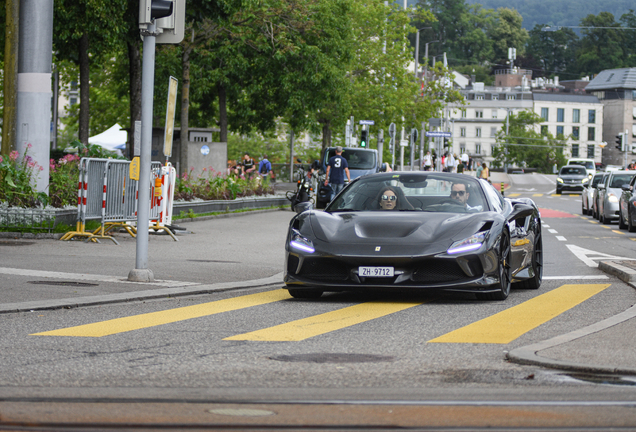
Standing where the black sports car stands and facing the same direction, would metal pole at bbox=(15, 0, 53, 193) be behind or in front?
behind

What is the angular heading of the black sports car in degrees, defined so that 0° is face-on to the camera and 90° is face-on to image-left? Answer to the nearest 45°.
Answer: approximately 0°

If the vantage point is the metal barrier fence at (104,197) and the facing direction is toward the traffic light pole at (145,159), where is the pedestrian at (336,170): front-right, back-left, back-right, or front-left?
back-left

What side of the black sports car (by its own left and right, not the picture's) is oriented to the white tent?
back

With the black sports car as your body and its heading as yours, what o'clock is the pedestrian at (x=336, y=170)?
The pedestrian is roughly at 6 o'clock from the black sports car.

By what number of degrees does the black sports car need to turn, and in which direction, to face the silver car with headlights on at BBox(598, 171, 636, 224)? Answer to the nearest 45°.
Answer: approximately 180°

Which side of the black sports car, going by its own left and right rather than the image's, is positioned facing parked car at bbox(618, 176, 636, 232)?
back
